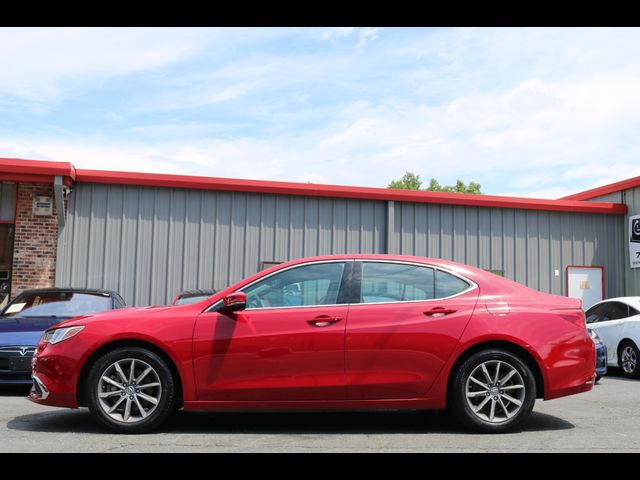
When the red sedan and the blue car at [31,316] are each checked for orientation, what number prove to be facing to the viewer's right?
0

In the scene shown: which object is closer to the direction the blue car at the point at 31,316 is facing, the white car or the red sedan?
the red sedan

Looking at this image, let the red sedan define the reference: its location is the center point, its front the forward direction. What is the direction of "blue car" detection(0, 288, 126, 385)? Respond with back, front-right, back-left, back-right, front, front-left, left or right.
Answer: front-right

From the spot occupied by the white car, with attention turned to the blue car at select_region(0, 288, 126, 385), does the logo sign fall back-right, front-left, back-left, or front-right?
back-right

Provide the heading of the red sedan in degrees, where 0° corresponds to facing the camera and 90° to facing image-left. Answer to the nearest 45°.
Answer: approximately 90°

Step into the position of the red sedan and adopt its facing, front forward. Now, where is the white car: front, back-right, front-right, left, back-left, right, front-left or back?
back-right

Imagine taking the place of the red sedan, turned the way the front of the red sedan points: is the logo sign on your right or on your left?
on your right

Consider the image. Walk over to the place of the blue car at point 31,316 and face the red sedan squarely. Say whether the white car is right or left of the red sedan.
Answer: left

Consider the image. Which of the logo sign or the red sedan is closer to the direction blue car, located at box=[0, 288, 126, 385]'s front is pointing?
the red sedan

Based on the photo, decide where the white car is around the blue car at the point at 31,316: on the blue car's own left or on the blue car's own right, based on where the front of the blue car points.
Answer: on the blue car's own left

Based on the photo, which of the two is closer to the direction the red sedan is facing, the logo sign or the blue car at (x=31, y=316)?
the blue car
